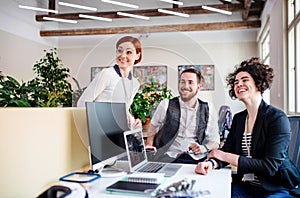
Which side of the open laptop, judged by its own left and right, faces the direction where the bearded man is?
left

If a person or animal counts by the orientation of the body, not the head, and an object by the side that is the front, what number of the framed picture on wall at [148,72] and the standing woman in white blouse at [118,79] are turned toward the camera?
2

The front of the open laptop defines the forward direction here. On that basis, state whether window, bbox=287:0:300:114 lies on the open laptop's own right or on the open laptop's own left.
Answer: on the open laptop's own left

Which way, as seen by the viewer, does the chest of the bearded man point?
toward the camera

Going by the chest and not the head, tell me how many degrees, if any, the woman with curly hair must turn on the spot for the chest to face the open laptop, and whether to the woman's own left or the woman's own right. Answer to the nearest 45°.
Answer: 0° — they already face it

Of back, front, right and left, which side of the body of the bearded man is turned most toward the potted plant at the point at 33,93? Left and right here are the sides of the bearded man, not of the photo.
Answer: right

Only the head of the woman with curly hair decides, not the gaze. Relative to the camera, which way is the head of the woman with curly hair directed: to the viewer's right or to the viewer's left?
to the viewer's left

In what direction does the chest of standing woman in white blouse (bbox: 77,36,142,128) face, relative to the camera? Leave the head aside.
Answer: toward the camera

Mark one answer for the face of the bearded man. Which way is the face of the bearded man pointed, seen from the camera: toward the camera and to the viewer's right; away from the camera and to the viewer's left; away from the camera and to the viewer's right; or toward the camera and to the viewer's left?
toward the camera and to the viewer's left

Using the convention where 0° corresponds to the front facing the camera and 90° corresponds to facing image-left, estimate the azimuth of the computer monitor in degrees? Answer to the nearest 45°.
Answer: approximately 315°

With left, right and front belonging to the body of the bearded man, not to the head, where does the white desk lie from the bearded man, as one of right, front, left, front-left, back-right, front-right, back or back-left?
front

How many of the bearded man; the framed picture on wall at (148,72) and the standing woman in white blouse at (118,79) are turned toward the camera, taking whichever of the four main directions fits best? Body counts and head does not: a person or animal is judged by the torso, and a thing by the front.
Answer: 3
